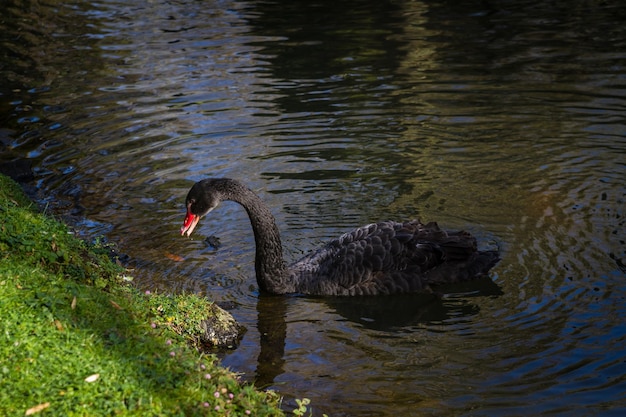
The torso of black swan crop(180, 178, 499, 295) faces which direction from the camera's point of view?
to the viewer's left
